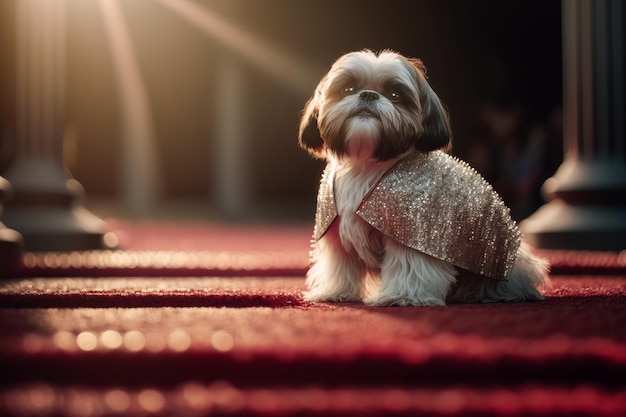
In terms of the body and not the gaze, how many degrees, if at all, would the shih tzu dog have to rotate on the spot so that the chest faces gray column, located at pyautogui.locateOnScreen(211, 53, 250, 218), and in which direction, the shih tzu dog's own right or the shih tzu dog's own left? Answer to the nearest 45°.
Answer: approximately 135° to the shih tzu dog's own right

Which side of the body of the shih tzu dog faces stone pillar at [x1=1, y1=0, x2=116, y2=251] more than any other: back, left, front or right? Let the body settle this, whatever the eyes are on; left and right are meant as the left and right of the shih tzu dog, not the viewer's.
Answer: right

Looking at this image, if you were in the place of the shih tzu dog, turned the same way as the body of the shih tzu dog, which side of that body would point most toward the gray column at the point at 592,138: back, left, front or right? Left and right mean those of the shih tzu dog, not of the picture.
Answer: back

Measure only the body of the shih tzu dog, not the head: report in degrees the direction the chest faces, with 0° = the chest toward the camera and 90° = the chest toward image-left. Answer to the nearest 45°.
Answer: approximately 45°

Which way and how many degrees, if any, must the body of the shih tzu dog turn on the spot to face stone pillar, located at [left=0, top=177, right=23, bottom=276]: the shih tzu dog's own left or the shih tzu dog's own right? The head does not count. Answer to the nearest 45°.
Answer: approximately 90° to the shih tzu dog's own right
